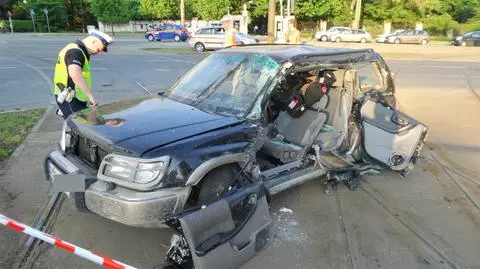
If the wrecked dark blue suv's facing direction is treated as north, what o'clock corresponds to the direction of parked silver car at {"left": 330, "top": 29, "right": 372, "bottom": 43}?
The parked silver car is roughly at 5 o'clock from the wrecked dark blue suv.

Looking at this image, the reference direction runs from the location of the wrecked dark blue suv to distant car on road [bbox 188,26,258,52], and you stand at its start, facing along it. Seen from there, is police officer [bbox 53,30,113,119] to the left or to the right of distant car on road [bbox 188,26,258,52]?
left

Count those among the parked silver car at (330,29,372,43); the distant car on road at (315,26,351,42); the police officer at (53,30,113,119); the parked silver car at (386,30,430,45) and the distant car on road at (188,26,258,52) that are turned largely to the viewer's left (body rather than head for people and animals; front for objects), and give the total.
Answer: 3

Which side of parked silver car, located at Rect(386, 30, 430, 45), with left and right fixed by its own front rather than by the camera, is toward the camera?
left

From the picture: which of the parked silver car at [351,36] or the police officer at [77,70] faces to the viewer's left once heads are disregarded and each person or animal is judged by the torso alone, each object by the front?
the parked silver car

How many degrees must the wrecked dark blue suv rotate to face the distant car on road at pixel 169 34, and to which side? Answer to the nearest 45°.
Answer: approximately 135° to its right

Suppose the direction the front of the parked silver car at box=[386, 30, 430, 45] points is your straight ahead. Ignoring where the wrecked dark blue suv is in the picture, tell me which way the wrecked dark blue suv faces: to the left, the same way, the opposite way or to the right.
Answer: to the left

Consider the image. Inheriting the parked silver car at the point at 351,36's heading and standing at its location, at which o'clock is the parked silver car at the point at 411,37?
the parked silver car at the point at 411,37 is roughly at 6 o'clock from the parked silver car at the point at 351,36.

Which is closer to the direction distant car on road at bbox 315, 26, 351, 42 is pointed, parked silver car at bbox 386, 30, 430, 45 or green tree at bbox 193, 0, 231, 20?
the green tree

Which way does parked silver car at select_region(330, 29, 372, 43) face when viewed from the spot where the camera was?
facing to the left of the viewer

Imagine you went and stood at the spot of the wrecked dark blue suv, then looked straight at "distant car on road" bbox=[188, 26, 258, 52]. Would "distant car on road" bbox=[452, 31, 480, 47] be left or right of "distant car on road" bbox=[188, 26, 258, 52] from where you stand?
right

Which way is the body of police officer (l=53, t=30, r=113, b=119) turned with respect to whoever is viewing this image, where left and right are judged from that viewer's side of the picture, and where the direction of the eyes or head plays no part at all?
facing to the right of the viewer

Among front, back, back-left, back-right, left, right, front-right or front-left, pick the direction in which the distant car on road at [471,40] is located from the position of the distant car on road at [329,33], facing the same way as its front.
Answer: back
